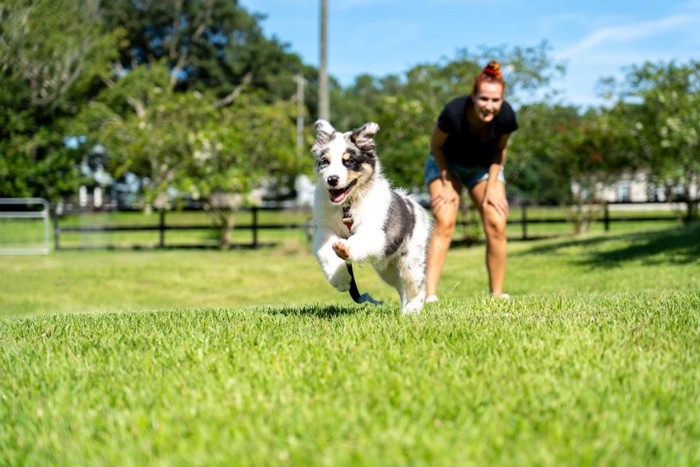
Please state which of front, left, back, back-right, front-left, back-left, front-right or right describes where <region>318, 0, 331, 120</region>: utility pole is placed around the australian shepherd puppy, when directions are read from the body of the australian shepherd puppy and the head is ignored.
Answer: back-right

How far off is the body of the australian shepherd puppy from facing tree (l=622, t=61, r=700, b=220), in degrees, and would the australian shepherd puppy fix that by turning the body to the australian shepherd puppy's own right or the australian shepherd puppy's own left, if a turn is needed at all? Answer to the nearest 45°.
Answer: approximately 180°

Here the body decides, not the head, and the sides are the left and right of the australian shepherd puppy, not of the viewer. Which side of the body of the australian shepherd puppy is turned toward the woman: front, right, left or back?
back

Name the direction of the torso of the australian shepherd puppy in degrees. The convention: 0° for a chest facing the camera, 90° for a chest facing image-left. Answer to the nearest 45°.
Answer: approximately 45°

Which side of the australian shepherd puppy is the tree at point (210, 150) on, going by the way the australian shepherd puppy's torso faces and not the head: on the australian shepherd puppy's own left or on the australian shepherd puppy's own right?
on the australian shepherd puppy's own right

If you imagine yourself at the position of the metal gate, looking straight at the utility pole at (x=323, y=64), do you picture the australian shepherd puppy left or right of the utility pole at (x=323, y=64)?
right

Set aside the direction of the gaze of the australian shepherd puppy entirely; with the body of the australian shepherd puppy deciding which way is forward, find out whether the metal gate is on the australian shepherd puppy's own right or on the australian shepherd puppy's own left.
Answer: on the australian shepherd puppy's own right

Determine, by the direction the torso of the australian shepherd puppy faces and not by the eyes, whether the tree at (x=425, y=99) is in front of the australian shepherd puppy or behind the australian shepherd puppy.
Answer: behind
